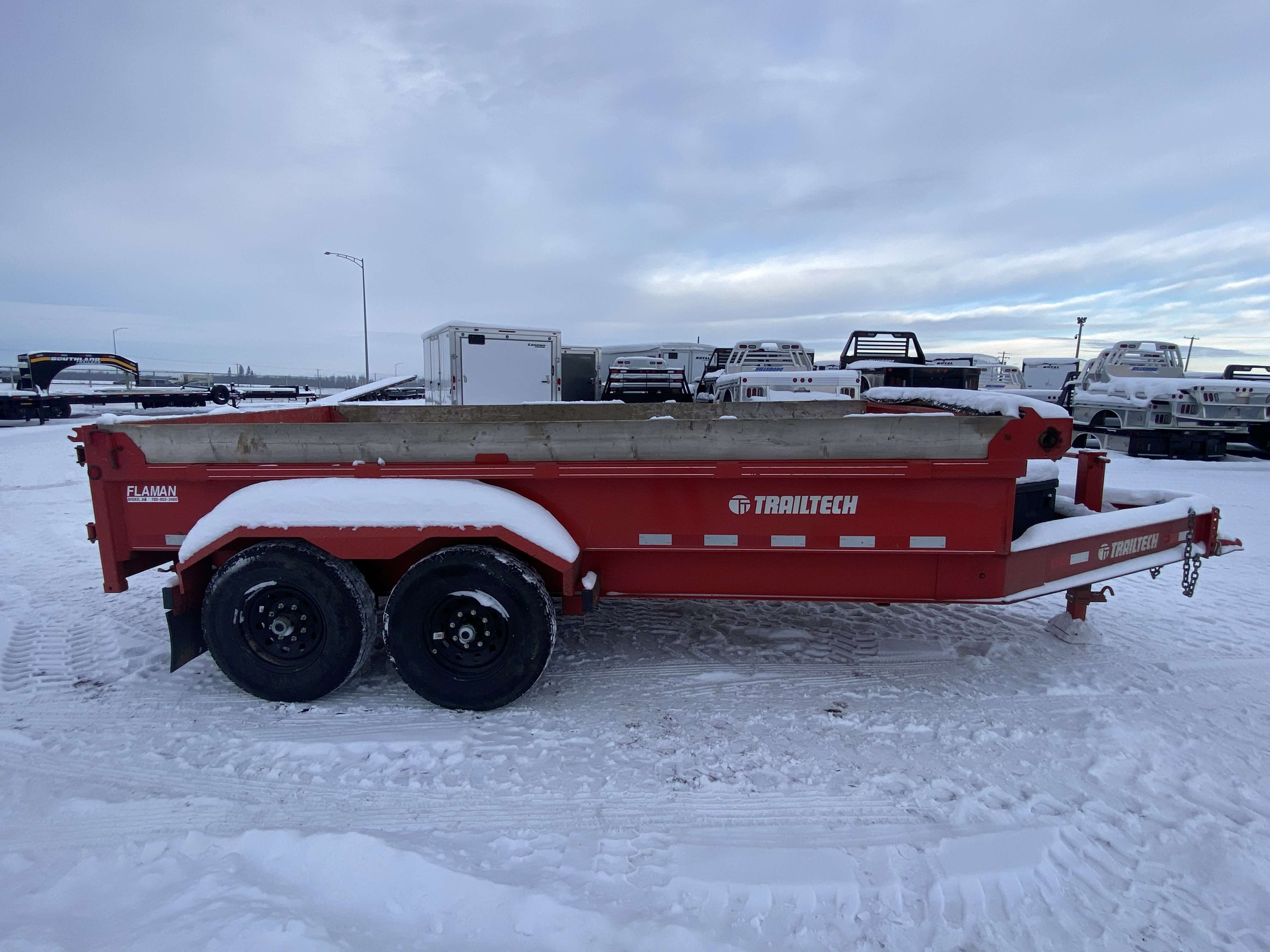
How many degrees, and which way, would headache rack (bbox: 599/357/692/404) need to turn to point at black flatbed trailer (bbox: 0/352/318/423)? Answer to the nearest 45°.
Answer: approximately 90° to its left

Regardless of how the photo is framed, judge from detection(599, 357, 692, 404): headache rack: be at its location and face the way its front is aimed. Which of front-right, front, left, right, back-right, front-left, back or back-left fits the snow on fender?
back

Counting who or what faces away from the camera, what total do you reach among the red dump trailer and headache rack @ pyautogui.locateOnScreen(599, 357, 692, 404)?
1

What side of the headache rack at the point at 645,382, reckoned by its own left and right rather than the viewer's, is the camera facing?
back

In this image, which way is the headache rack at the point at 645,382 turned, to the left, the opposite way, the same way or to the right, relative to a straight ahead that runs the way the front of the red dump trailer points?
to the left

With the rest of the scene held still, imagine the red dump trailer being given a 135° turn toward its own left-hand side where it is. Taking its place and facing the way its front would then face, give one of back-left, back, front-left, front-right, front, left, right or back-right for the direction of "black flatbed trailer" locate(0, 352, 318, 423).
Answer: front

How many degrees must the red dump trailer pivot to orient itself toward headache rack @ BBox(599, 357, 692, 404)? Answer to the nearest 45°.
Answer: approximately 90° to its left

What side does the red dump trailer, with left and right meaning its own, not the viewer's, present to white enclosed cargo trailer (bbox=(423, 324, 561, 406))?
left

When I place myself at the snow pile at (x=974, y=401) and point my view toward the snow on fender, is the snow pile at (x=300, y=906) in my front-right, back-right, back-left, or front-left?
front-left

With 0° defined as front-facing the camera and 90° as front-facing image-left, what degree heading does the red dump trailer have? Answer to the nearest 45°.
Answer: approximately 270°

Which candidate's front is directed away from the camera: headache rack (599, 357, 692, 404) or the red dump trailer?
the headache rack

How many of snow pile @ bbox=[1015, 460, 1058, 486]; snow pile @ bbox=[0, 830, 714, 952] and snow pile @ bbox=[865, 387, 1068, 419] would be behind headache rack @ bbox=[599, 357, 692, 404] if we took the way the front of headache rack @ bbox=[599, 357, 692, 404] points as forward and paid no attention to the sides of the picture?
3

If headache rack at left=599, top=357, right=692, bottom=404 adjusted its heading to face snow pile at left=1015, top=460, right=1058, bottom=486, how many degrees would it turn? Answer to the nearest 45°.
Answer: approximately 180°

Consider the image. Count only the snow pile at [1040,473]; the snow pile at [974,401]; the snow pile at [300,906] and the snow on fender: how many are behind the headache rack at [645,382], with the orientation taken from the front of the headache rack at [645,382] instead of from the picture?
4

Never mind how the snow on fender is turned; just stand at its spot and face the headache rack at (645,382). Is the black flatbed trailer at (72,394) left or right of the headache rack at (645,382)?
left
